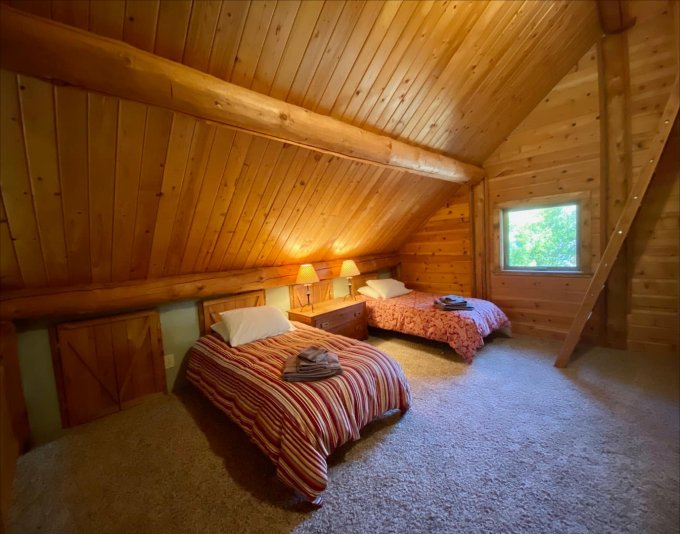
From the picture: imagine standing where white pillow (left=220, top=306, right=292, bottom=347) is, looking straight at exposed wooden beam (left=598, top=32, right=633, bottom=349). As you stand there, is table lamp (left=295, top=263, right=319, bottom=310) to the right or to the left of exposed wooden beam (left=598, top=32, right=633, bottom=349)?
left

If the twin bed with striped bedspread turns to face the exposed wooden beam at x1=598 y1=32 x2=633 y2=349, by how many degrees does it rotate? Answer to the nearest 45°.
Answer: approximately 45° to its left

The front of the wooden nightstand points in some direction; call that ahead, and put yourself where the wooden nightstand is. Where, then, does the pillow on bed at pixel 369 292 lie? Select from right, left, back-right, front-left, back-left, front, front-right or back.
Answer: left

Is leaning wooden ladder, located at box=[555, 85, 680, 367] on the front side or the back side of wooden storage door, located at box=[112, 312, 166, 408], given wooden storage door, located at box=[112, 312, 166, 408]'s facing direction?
on the front side

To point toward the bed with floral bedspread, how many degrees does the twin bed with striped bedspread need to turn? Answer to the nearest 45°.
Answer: approximately 90° to its left

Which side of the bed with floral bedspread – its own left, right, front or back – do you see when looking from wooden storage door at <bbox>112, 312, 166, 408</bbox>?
right

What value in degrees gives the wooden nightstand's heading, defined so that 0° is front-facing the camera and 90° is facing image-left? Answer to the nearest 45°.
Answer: approximately 315°

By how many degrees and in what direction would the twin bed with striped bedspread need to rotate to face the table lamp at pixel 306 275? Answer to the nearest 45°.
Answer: approximately 135° to its left

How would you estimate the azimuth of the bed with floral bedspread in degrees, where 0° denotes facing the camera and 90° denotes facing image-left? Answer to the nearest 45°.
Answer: approximately 315°

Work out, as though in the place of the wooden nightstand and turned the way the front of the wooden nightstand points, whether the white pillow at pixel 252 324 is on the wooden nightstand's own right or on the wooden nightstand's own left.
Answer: on the wooden nightstand's own right
